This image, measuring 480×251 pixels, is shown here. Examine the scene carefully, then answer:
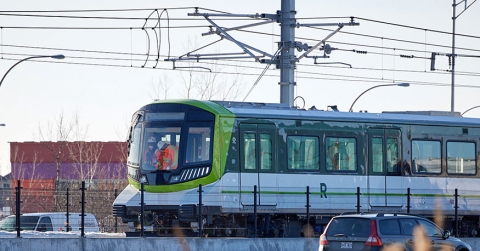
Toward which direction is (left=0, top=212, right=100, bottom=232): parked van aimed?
to the viewer's left

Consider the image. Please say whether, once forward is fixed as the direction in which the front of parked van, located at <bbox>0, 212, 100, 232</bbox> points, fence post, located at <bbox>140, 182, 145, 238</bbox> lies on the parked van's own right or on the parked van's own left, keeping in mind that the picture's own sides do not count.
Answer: on the parked van's own left

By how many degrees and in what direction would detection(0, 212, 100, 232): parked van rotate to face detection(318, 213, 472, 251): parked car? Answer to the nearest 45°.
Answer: approximately 135° to its left

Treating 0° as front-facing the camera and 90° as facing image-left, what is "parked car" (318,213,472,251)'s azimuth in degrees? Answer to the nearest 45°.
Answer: approximately 225°

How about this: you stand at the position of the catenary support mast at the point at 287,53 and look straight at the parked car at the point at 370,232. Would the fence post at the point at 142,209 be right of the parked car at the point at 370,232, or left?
right

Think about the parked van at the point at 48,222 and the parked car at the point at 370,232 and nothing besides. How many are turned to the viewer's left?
1

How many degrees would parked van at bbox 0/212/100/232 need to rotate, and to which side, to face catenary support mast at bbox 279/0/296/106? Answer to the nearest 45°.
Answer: approximately 180°

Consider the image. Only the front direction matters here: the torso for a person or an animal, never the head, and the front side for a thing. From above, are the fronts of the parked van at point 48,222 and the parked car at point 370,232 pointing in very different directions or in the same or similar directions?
very different directions

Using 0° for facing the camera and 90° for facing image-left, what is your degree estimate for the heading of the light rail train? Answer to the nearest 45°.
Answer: approximately 45°

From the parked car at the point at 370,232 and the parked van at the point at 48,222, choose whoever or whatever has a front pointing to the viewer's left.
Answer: the parked van at the point at 48,222
